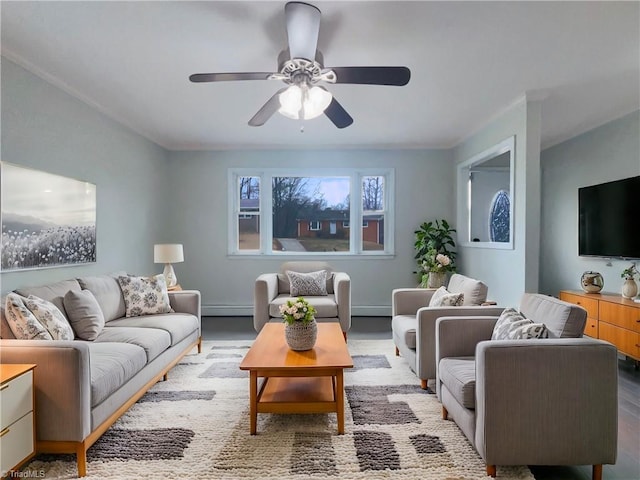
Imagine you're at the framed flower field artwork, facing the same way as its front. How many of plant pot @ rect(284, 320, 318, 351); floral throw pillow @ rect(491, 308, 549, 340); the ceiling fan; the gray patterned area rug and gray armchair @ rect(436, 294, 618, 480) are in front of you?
5

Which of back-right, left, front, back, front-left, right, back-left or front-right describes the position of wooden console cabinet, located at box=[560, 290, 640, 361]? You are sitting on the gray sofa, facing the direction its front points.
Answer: front-left

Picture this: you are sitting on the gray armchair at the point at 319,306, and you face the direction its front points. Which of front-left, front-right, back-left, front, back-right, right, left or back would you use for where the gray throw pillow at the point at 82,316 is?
front-right

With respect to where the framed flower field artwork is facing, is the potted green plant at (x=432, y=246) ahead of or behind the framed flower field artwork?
ahead

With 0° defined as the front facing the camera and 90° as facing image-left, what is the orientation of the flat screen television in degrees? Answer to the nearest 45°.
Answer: approximately 45°

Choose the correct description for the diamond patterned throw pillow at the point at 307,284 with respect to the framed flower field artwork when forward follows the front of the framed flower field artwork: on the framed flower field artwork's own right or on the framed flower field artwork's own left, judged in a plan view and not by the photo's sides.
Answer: on the framed flower field artwork's own left

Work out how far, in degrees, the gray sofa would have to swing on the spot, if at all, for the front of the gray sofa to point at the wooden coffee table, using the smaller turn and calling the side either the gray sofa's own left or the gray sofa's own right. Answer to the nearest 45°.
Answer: approximately 45° to the gray sofa's own left

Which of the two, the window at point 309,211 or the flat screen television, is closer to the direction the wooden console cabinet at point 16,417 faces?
the flat screen television

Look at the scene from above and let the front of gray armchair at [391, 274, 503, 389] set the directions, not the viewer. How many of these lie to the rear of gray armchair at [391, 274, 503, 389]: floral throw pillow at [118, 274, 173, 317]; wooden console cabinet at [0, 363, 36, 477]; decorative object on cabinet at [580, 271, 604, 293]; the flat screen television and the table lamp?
2

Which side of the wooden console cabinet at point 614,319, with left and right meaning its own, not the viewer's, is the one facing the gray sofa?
front

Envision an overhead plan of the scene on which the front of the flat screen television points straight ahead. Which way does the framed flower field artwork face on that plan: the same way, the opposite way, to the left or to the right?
the opposite way

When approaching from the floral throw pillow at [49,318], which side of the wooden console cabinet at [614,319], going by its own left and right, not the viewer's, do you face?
front

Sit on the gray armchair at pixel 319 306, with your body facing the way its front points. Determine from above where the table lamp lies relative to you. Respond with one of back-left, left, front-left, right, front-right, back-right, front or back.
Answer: right

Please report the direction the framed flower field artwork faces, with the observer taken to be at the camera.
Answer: facing the viewer and to the right of the viewer

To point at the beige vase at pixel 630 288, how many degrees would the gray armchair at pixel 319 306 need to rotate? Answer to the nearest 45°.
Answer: approximately 90° to its left

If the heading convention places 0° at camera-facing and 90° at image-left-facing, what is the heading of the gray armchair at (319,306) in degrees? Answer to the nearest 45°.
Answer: approximately 0°
